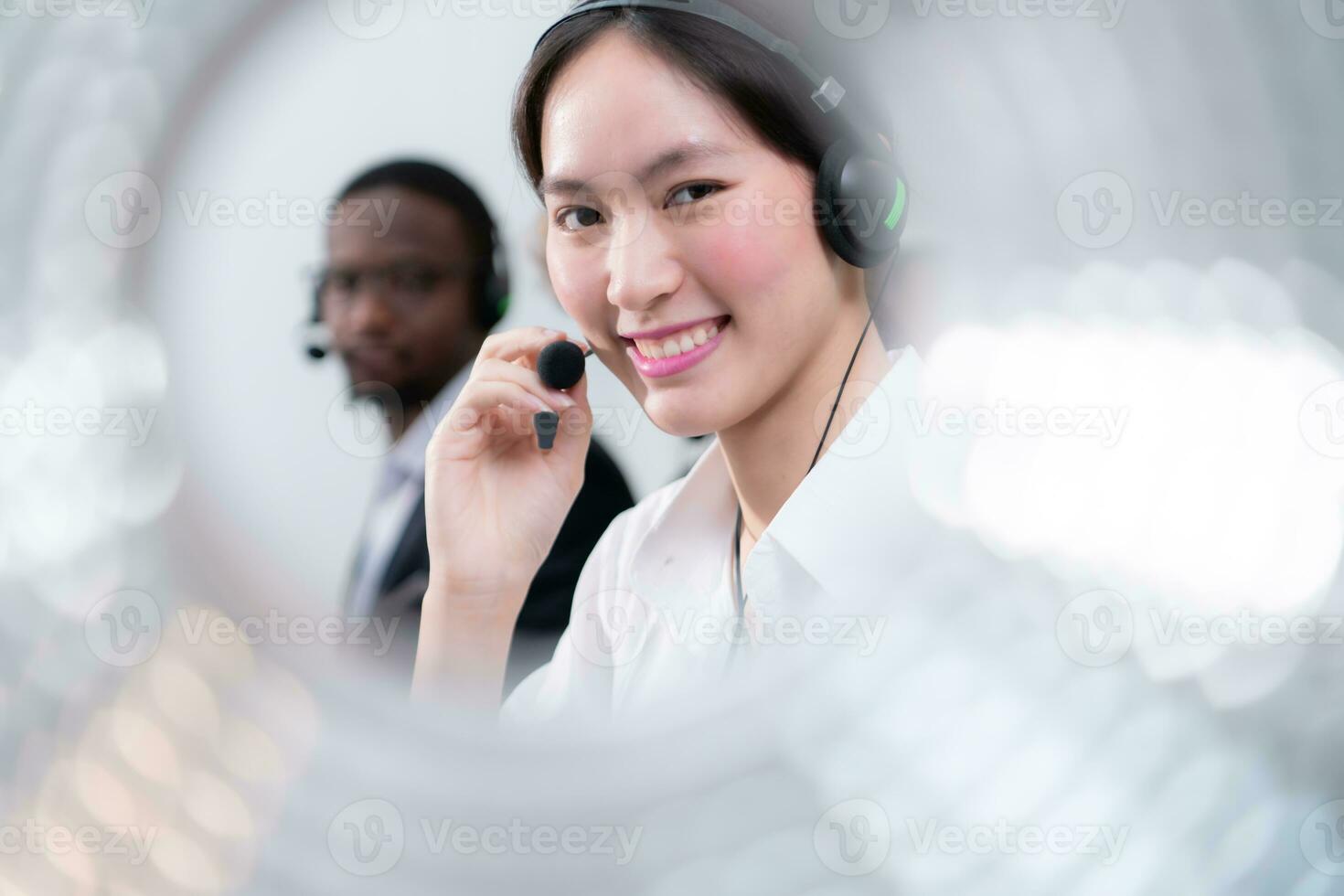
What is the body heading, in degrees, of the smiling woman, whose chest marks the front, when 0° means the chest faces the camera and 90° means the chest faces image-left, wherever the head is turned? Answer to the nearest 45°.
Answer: approximately 45°

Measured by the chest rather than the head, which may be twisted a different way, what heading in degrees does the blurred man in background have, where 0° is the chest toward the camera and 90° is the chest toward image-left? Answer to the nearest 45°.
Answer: approximately 45°

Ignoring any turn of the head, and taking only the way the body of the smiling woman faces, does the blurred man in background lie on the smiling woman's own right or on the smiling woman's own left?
on the smiling woman's own right

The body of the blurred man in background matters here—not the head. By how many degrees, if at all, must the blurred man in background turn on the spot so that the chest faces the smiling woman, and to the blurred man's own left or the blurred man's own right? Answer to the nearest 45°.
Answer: approximately 90° to the blurred man's own left

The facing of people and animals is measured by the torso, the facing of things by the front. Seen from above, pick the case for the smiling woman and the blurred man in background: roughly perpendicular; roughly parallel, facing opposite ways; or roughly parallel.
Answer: roughly parallel

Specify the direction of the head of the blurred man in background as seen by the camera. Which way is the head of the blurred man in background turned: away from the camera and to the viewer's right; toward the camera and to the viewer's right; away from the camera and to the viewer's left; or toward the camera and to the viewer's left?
toward the camera and to the viewer's left

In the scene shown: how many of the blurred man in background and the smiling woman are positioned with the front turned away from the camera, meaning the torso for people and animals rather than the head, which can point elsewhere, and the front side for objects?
0
